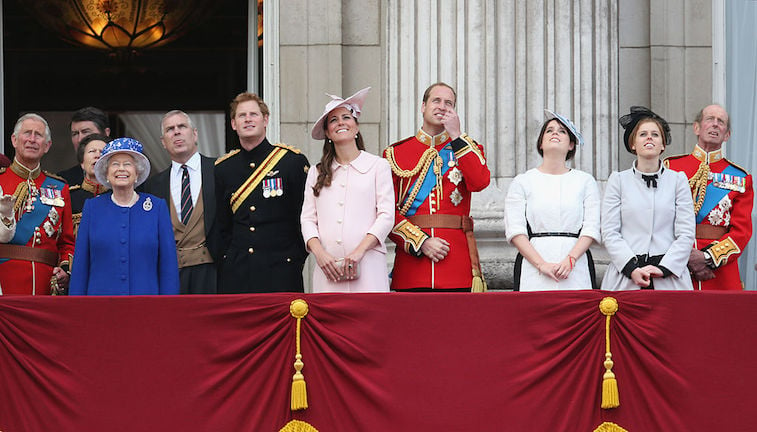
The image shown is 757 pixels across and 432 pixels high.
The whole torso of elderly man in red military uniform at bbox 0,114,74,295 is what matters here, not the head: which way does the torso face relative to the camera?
toward the camera

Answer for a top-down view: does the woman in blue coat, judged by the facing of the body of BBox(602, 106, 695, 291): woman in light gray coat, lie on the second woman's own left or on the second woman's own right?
on the second woman's own right

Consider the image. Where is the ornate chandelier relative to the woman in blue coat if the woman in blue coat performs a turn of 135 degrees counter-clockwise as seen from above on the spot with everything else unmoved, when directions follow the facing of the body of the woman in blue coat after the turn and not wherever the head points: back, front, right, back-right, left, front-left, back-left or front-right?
front-left

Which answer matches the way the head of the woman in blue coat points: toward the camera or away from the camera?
toward the camera

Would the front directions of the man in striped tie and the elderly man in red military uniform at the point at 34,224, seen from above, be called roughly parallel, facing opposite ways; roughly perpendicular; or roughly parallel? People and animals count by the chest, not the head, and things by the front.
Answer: roughly parallel

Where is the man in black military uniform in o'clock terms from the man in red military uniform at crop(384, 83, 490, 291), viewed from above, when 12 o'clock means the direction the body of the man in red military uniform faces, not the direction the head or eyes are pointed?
The man in black military uniform is roughly at 3 o'clock from the man in red military uniform.

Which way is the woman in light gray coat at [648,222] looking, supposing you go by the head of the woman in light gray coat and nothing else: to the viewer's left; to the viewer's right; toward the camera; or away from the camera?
toward the camera

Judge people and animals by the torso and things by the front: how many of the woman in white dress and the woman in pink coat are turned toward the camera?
2

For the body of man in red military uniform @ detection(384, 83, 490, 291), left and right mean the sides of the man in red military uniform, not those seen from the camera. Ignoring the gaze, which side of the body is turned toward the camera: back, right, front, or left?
front

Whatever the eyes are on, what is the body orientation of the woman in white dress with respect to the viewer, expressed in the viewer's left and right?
facing the viewer

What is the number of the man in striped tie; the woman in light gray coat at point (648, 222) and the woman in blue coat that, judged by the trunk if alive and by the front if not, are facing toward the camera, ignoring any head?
3

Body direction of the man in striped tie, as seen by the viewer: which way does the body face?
toward the camera
